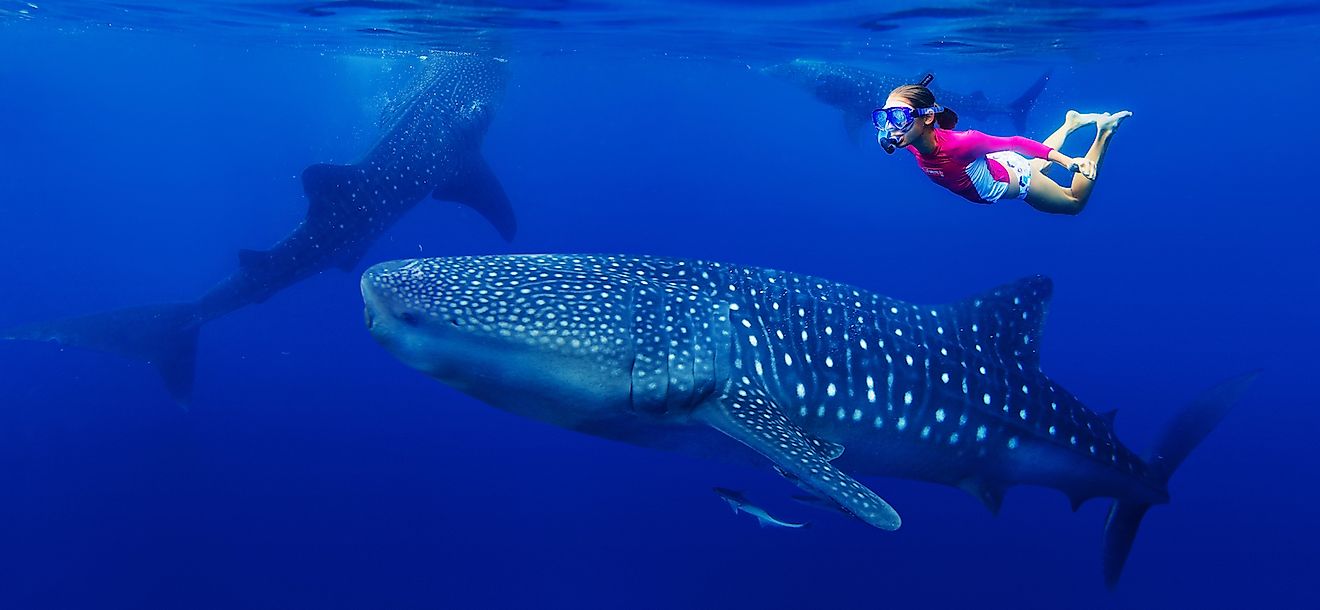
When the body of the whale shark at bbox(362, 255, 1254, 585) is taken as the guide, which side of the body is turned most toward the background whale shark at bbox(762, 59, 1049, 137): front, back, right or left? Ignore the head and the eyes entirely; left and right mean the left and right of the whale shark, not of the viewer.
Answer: right

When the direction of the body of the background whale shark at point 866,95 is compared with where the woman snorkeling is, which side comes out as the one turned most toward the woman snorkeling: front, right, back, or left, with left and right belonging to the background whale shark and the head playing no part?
left

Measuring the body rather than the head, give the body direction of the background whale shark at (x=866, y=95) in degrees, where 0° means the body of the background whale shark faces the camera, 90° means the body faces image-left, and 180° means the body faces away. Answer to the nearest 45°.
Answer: approximately 90°

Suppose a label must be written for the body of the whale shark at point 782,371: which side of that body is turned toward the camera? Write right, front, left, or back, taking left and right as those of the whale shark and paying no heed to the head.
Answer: left

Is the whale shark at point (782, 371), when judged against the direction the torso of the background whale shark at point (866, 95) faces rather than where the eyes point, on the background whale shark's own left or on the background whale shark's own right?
on the background whale shark's own left

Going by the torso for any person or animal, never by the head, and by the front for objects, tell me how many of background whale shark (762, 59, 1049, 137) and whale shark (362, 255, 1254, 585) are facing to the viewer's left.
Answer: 2
